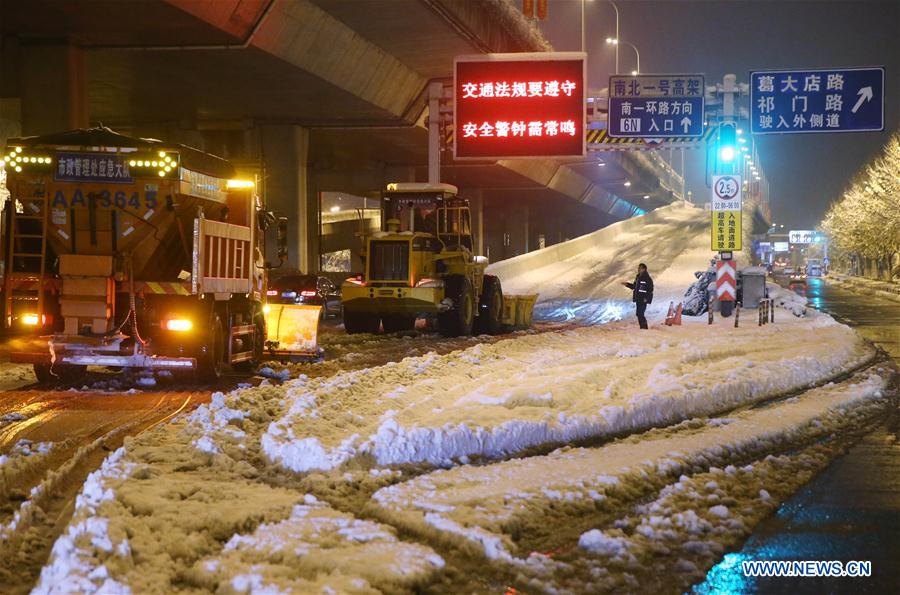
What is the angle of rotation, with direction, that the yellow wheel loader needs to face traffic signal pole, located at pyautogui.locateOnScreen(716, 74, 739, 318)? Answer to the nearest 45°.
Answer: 0° — it already faces it

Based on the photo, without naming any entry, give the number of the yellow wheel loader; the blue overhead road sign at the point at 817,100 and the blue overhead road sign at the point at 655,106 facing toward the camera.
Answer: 2

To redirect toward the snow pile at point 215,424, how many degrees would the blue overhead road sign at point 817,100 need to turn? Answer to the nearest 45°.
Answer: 0° — it already faces it

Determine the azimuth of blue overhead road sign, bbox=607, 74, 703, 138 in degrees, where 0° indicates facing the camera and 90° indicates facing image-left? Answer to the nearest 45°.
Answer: approximately 0°

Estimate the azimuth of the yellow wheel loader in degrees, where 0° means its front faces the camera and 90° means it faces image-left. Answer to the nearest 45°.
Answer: approximately 225°

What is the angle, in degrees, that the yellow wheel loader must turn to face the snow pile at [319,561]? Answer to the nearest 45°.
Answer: approximately 135° to its right

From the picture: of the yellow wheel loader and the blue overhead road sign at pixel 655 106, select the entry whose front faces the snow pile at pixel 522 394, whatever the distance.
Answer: the blue overhead road sign

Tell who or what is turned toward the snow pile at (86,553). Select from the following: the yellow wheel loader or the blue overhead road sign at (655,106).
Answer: the blue overhead road sign

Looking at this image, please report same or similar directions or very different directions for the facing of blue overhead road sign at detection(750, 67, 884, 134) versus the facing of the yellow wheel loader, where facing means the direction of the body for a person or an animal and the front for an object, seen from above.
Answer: very different directions

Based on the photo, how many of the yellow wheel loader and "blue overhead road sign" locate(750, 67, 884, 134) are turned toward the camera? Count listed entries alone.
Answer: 1

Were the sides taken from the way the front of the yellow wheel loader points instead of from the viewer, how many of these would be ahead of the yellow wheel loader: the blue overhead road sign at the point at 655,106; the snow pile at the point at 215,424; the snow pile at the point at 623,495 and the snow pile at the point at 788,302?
2

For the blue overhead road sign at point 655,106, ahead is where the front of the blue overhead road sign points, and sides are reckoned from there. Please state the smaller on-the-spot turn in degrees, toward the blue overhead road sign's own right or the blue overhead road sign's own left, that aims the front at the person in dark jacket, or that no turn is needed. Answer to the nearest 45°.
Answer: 0° — it already faces them
